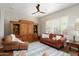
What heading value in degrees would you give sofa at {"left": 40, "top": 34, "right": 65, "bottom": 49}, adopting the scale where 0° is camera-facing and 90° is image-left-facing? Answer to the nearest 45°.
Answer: approximately 45°
